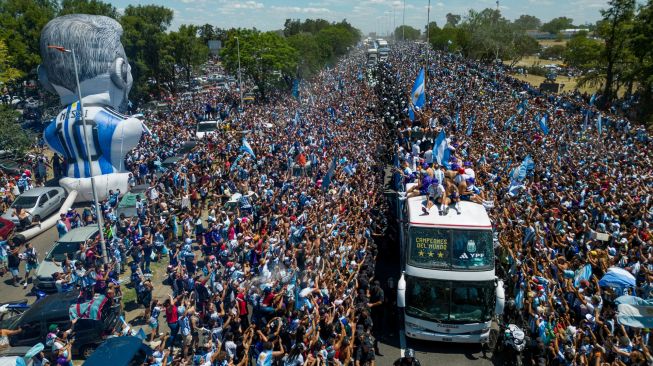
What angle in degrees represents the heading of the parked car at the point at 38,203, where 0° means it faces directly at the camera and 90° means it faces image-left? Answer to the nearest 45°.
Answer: approximately 45°

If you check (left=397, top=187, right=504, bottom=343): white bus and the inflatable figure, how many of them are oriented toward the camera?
1

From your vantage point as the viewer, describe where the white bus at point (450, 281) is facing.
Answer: facing the viewer

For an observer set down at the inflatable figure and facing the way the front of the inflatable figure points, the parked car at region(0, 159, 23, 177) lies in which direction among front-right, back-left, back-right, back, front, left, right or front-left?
left

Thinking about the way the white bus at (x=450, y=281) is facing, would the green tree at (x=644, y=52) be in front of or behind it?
behind

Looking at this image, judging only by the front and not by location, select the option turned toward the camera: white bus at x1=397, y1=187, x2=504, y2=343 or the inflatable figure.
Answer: the white bus

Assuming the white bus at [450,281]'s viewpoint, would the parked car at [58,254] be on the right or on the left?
on its right
